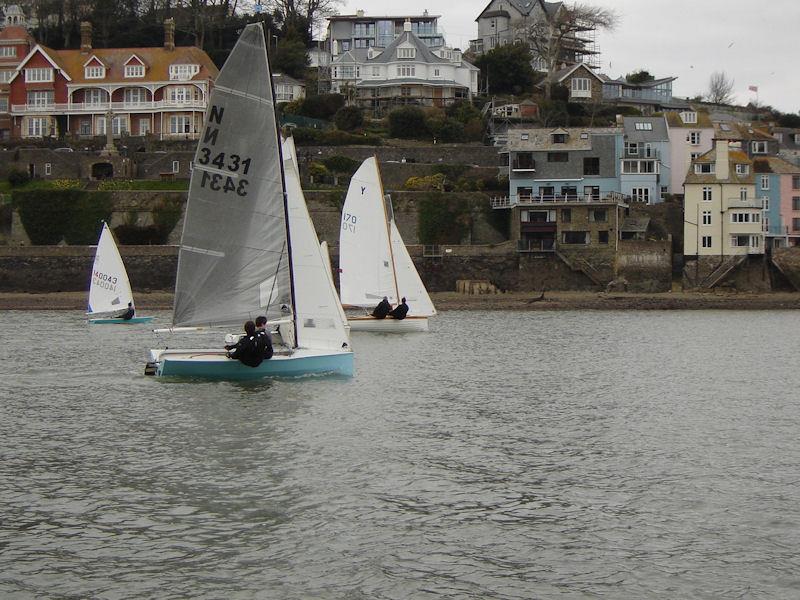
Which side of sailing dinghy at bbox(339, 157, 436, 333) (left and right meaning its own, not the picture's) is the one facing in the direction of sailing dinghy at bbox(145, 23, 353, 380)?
right

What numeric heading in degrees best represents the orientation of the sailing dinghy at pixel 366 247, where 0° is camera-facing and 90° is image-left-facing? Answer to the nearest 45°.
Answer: approximately 270°

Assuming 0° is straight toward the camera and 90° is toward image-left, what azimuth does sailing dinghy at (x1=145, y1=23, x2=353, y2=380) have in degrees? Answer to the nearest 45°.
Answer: approximately 270°

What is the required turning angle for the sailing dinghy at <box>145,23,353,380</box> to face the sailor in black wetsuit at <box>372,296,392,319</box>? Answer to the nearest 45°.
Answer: approximately 90° to its left

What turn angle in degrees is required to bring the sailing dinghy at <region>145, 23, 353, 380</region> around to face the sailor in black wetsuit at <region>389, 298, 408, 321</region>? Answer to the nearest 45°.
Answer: approximately 90° to its left

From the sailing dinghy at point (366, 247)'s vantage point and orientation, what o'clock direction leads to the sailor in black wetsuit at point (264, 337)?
The sailor in black wetsuit is roughly at 3 o'clock from the sailing dinghy.

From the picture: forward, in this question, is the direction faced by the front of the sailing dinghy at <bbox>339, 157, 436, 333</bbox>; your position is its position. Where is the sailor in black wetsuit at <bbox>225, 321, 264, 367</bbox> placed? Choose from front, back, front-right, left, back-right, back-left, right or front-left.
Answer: right

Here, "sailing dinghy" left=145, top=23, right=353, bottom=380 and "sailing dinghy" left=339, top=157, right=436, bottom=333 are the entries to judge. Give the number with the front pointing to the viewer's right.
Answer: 2
